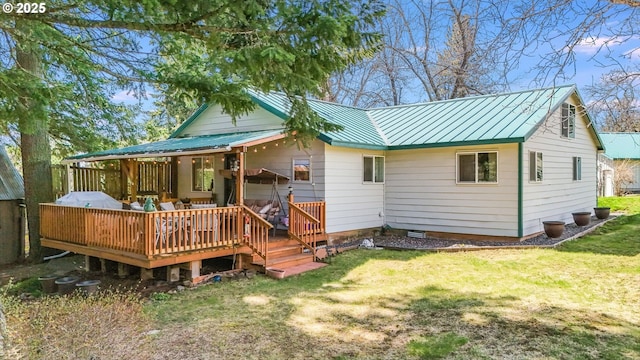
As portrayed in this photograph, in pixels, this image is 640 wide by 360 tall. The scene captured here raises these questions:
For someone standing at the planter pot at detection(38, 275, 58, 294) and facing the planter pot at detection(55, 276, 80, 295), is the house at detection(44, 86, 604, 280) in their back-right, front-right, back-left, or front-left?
front-left

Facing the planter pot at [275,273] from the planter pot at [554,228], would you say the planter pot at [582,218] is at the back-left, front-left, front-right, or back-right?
back-right

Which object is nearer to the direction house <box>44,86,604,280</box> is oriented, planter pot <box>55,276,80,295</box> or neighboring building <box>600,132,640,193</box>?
the planter pot

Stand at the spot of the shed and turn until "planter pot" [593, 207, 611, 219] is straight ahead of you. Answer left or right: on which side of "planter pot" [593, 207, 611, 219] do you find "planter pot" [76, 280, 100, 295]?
right

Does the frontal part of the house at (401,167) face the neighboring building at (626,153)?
no

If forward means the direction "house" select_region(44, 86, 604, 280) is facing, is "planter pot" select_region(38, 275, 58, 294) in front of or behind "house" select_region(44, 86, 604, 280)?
in front

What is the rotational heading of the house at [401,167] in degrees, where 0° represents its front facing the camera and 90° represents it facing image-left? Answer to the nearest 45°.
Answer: approximately 45°

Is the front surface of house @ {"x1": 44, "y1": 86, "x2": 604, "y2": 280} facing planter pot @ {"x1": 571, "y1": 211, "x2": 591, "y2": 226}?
no

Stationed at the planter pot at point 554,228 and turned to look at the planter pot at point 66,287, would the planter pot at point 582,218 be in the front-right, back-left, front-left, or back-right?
back-right

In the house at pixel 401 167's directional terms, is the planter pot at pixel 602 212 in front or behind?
behind

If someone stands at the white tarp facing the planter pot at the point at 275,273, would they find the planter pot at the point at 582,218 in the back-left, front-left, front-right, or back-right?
front-left

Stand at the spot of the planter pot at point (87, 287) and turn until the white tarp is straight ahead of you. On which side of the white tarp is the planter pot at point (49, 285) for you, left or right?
left
